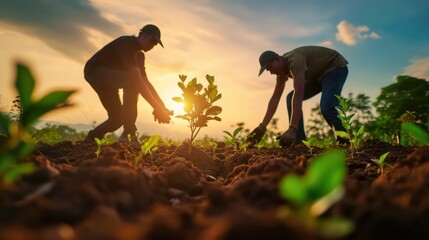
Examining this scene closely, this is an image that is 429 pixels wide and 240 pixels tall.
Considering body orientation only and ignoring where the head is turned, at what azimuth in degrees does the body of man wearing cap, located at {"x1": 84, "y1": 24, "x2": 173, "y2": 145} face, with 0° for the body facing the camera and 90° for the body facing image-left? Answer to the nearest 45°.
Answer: approximately 270°

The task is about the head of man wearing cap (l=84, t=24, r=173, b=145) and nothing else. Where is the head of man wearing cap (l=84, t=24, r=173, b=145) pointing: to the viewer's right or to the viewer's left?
to the viewer's right

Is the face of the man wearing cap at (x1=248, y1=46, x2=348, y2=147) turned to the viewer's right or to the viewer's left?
to the viewer's left

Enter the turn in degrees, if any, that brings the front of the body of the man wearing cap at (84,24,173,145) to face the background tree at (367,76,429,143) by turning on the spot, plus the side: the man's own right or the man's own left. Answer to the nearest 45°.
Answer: approximately 45° to the man's own left

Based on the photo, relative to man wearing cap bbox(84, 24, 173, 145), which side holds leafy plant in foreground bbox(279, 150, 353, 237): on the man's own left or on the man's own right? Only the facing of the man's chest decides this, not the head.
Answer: on the man's own right

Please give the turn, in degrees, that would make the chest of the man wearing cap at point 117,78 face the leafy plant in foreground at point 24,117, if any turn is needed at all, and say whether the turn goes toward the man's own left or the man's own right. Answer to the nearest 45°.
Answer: approximately 90° to the man's own right
